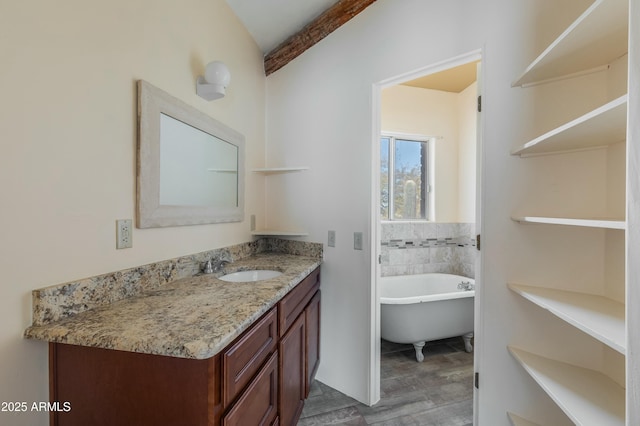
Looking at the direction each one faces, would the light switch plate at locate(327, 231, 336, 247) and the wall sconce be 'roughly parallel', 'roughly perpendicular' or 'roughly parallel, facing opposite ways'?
roughly perpendicular

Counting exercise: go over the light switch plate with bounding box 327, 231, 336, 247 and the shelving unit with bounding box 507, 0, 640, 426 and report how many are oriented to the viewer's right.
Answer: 0

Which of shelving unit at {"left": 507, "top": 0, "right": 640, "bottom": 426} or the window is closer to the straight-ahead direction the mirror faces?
the shelving unit

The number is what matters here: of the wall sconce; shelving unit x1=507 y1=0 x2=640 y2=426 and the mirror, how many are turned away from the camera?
0

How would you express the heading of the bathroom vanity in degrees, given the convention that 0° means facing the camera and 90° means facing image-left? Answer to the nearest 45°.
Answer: approximately 315°

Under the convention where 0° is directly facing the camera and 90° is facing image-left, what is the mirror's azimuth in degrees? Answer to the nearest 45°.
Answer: approximately 315°

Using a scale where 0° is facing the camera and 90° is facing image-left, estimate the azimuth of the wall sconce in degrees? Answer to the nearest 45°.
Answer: approximately 315°

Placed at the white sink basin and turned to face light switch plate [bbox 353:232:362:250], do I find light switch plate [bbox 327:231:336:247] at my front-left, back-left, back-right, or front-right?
front-left

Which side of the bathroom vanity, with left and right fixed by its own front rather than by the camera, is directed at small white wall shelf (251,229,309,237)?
left

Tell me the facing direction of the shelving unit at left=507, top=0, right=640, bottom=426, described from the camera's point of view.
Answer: facing the viewer and to the left of the viewer

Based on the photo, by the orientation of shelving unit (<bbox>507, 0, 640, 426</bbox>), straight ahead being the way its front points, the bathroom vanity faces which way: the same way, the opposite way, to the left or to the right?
the opposite way
